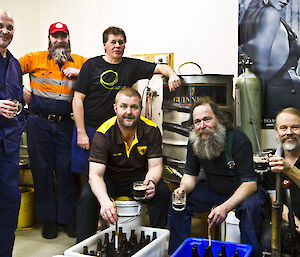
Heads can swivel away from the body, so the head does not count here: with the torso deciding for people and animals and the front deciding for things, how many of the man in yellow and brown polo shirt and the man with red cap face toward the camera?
2

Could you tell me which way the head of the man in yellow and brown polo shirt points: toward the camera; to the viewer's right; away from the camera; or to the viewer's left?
toward the camera

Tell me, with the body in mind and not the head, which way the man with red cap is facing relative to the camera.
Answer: toward the camera

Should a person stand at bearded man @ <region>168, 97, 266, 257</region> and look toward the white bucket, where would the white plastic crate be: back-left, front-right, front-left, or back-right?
front-left

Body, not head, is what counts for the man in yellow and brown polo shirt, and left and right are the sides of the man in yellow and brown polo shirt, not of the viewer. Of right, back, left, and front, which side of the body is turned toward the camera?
front

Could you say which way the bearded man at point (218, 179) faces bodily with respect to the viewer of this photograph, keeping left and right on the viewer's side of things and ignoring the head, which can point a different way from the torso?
facing the viewer and to the left of the viewer

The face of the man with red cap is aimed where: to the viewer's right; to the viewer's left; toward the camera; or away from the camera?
toward the camera

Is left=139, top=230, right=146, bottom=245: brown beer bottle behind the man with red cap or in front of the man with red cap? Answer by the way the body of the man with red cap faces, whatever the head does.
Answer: in front

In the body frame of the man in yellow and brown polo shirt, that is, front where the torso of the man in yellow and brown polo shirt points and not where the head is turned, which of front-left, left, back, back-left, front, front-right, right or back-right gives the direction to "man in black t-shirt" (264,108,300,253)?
front-left

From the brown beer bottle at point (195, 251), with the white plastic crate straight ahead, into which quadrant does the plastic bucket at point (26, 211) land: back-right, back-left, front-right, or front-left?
front-right
